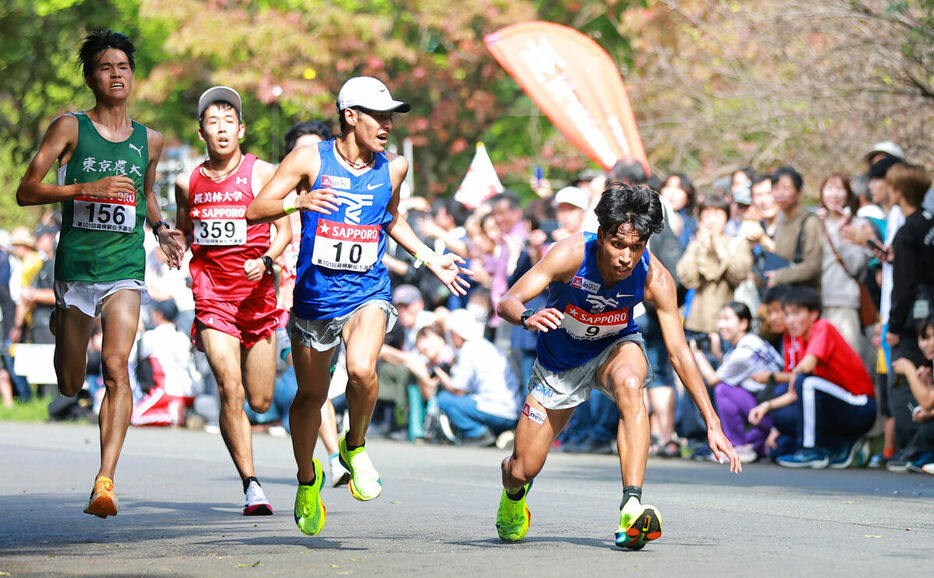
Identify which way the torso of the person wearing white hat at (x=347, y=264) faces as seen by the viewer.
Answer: toward the camera

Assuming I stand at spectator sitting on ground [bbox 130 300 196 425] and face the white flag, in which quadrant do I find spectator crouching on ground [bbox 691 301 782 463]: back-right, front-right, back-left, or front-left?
front-right

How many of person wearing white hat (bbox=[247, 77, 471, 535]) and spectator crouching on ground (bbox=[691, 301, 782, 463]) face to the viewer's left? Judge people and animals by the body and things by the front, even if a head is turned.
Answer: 1

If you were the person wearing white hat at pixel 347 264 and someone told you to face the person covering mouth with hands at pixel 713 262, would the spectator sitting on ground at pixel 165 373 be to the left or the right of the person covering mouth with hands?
left

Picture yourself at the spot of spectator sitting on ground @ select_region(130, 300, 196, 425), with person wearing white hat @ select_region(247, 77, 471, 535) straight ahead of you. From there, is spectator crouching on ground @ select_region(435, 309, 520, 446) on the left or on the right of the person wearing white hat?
left

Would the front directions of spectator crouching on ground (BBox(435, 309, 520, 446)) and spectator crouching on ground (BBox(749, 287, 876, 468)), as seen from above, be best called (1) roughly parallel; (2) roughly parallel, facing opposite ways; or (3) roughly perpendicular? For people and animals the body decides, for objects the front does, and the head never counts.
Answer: roughly parallel

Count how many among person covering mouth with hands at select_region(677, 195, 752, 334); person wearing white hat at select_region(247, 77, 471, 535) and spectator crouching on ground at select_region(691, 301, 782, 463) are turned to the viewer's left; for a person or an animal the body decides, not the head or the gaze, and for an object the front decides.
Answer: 1

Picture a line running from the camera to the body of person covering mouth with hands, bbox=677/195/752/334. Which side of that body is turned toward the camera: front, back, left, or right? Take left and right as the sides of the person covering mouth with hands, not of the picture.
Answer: front

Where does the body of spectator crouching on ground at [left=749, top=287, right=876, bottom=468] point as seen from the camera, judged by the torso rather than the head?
to the viewer's left

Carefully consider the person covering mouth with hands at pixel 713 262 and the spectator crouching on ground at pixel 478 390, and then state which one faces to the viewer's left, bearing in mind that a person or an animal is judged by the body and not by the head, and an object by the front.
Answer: the spectator crouching on ground

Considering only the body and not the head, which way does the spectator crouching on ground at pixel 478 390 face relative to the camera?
to the viewer's left

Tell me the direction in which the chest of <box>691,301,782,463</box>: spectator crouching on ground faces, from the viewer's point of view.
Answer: to the viewer's left

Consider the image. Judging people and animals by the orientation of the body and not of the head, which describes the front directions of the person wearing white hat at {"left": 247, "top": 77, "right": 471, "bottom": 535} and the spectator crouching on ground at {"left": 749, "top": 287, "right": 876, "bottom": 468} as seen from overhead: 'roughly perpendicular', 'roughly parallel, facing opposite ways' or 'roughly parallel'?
roughly perpendicular
